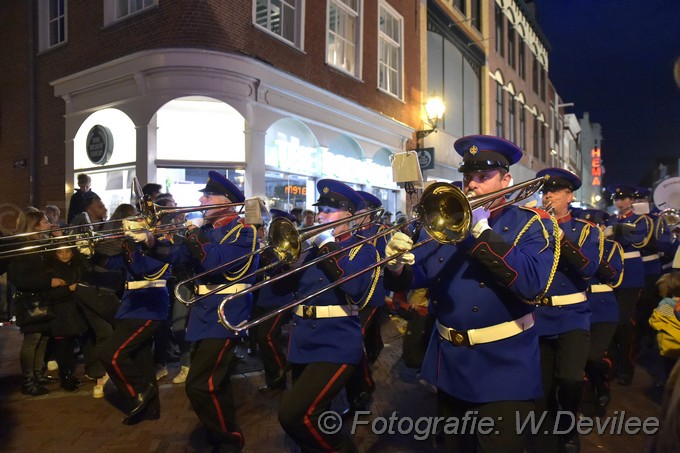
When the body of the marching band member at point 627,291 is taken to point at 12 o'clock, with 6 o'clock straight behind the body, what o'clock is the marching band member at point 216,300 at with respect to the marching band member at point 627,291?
the marching band member at point 216,300 is roughly at 12 o'clock from the marching band member at point 627,291.

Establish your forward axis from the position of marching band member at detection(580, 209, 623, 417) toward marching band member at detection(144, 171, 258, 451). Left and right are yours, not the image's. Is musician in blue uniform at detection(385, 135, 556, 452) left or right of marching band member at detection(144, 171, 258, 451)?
left

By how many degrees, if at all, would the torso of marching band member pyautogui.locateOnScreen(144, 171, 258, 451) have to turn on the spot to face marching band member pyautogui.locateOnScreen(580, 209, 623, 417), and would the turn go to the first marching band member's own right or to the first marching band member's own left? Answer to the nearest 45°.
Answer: approximately 180°

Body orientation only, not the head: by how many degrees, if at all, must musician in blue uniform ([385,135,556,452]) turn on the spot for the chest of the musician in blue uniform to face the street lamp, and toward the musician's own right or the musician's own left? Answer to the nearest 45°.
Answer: approximately 135° to the musician's own right

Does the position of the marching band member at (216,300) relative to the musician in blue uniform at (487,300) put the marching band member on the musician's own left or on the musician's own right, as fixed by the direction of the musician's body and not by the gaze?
on the musician's own right

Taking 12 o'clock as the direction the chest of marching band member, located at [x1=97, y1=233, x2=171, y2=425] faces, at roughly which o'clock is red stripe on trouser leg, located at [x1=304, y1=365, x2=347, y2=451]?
The red stripe on trouser leg is roughly at 8 o'clock from the marching band member.

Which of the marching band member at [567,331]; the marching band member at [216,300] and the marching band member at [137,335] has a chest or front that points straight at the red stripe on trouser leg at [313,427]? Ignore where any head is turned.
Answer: the marching band member at [567,331]

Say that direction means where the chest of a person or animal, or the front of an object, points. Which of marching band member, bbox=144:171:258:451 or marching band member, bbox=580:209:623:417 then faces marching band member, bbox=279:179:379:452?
marching band member, bbox=580:209:623:417

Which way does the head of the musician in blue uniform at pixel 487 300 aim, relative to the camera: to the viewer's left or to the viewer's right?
to the viewer's left

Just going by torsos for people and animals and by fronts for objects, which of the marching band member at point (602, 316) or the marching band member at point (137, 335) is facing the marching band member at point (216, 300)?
the marching band member at point (602, 316)

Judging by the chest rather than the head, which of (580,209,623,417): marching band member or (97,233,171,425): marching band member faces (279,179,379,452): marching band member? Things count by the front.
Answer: (580,209,623,417): marching band member

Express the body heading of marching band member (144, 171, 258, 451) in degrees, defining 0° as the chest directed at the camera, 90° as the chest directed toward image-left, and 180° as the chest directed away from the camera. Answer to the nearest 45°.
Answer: approximately 90°

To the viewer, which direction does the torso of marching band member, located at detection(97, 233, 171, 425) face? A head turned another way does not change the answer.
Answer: to the viewer's left

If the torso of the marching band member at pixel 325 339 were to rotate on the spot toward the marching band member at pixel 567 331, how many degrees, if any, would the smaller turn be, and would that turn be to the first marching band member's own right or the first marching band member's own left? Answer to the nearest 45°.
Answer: approximately 135° to the first marching band member's own left
